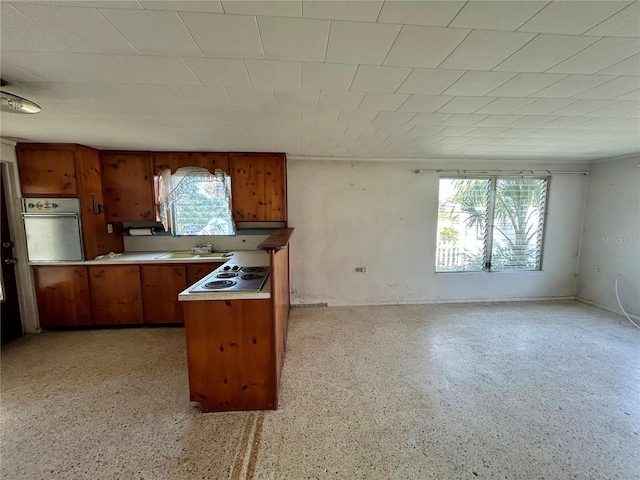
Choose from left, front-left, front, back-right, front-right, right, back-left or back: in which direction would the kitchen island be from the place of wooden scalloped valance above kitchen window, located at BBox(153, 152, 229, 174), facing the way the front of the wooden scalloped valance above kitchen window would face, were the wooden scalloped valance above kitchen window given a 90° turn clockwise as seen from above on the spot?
left

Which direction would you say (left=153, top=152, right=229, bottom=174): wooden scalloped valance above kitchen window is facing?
toward the camera

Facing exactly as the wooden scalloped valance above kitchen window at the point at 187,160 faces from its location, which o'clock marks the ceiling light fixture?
The ceiling light fixture is roughly at 1 o'clock from the wooden scalloped valance above kitchen window.

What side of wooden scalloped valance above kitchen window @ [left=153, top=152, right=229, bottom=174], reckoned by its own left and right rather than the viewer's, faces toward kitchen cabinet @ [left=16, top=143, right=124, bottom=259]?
right

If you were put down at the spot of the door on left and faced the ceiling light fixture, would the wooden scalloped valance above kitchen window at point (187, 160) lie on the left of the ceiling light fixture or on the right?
left
